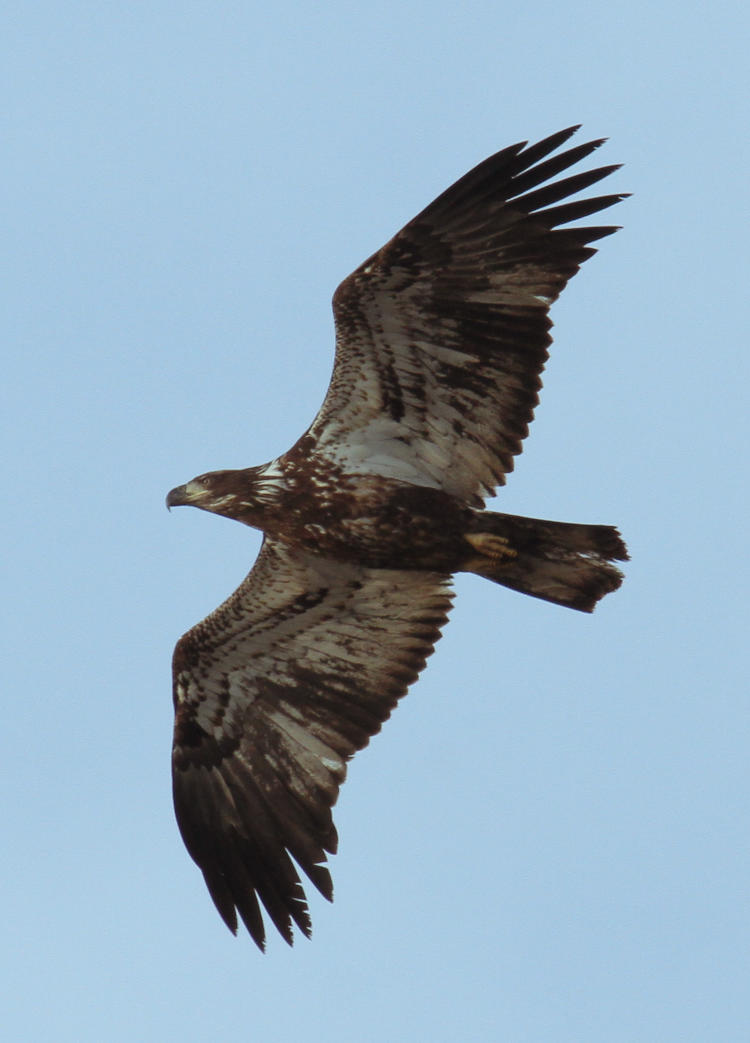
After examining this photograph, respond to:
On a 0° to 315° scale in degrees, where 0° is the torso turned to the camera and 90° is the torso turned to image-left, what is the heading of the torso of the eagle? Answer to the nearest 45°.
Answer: approximately 90°
